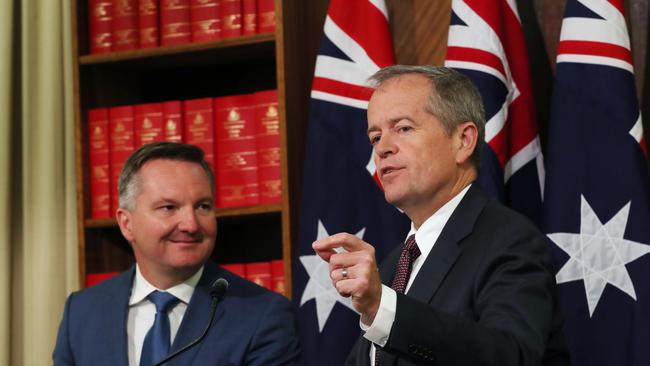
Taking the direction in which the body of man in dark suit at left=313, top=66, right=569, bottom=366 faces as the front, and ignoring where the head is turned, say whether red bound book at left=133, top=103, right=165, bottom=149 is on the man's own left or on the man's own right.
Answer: on the man's own right

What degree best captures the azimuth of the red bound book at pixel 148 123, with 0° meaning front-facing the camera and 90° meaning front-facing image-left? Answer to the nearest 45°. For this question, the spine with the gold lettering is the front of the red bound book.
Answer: approximately 0°

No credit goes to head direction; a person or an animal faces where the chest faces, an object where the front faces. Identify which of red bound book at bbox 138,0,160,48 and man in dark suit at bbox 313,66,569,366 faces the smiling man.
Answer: the red bound book

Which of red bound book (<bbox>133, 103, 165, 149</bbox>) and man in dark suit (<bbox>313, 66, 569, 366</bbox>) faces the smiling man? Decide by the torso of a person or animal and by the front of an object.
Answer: the red bound book

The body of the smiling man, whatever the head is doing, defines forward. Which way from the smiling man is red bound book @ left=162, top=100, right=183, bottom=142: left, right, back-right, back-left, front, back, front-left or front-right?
back

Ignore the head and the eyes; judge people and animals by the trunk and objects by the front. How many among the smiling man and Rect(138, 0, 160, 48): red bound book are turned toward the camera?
2

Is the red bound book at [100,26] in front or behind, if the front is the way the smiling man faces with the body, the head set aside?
behind

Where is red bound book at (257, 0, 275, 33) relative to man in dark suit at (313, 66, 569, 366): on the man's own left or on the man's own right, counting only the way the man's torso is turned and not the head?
on the man's own right
